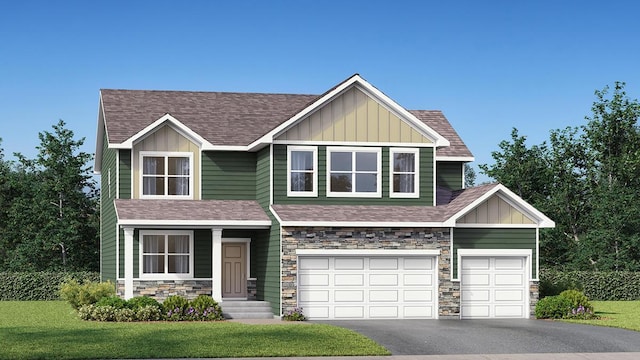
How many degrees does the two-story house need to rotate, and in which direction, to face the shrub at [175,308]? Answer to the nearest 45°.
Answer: approximately 45° to its right

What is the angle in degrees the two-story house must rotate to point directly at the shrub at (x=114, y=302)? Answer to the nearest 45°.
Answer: approximately 45° to its right

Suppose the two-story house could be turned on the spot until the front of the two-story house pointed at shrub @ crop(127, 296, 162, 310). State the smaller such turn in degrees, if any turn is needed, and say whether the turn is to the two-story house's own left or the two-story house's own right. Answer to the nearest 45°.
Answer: approximately 45° to the two-story house's own right

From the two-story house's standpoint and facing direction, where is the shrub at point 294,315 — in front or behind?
in front

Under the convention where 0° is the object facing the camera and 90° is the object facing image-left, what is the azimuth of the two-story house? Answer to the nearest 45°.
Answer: approximately 0°

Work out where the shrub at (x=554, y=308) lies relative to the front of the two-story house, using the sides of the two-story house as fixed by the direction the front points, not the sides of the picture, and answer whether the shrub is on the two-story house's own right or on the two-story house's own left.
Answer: on the two-story house's own left
